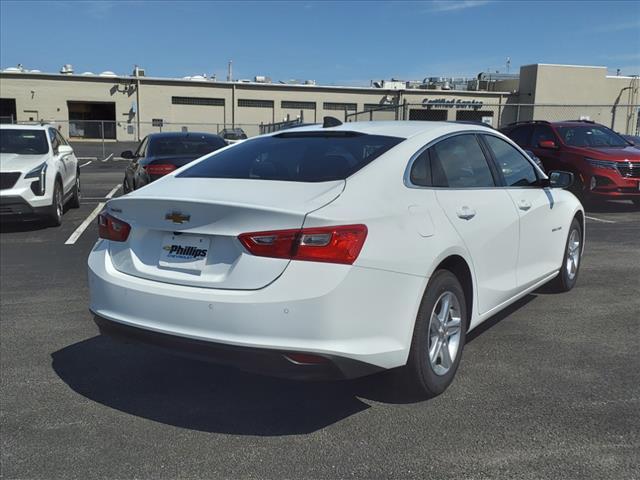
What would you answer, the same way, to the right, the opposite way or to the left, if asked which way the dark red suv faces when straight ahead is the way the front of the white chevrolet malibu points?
to the right

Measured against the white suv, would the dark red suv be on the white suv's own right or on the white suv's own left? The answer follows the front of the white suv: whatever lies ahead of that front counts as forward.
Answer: on the white suv's own left

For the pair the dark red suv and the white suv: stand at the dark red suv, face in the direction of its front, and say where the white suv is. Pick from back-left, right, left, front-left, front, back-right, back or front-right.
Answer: right

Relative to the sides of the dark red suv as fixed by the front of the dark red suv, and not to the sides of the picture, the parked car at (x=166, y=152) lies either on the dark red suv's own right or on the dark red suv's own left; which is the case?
on the dark red suv's own right

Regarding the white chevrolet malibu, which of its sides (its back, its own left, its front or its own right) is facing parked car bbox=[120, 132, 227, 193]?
left

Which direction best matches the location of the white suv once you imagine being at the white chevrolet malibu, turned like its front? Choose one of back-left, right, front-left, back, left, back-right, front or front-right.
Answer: left

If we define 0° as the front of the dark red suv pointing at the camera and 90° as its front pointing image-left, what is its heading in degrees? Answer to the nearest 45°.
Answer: approximately 315°

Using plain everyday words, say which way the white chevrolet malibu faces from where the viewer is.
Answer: facing away from the viewer and to the right of the viewer

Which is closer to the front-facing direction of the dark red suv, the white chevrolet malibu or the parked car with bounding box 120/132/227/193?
the white chevrolet malibu

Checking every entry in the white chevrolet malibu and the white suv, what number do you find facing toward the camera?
1

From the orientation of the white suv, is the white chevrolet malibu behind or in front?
in front

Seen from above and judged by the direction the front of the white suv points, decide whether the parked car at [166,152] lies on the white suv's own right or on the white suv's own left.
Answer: on the white suv's own left
